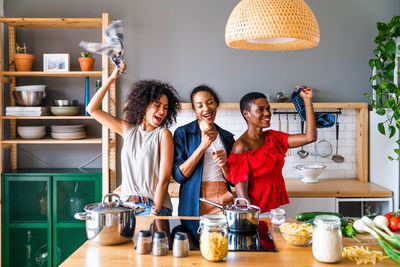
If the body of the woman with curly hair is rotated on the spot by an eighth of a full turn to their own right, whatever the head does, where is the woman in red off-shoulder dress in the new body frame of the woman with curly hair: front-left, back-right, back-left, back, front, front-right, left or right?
back-left

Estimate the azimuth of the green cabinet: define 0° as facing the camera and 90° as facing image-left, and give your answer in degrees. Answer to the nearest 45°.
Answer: approximately 0°

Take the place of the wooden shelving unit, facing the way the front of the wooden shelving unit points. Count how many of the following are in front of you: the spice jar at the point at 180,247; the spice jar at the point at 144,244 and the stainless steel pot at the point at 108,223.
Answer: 3

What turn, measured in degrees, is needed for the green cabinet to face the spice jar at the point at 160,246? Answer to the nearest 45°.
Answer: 0° — it already faces it

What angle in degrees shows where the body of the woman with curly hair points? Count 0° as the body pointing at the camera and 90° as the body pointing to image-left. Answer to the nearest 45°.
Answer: approximately 0°

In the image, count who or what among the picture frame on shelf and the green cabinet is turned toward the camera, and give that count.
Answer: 2

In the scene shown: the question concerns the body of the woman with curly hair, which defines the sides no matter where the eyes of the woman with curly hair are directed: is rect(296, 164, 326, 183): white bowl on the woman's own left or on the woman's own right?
on the woman's own left
